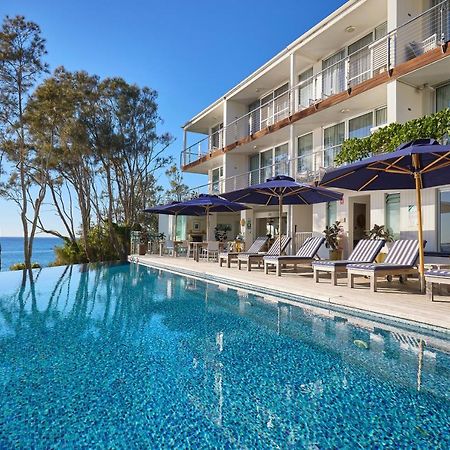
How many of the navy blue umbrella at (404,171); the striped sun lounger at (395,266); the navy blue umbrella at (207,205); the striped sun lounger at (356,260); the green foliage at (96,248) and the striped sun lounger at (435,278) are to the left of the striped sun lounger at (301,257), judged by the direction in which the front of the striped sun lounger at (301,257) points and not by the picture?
4

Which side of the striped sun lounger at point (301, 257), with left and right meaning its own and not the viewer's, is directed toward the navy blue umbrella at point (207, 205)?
right

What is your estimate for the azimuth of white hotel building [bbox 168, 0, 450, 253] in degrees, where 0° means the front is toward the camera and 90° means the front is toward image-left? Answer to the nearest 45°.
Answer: approximately 45°

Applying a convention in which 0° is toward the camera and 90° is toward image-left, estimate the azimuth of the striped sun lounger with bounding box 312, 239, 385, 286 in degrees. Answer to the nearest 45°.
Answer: approximately 45°

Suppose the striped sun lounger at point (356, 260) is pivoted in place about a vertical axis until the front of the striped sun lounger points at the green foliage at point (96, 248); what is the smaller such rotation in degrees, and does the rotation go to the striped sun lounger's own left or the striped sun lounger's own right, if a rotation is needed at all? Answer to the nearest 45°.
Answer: approximately 90° to the striped sun lounger's own right

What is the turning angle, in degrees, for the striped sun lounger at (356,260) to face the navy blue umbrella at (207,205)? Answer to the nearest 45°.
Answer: approximately 90° to its right

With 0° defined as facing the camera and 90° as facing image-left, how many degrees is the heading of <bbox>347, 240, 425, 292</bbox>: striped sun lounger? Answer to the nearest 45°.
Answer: approximately 45°
